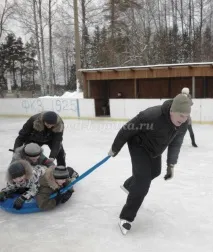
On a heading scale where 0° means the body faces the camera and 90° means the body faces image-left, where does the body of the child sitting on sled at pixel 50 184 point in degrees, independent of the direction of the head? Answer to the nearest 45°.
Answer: approximately 315°

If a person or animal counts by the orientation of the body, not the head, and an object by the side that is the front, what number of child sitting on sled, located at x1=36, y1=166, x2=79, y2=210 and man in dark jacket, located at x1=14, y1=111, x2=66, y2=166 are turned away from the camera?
0

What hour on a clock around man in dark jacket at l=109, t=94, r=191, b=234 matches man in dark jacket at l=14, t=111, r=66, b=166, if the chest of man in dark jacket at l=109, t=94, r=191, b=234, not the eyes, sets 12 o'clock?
man in dark jacket at l=14, t=111, r=66, b=166 is roughly at 6 o'clock from man in dark jacket at l=109, t=94, r=191, b=234.

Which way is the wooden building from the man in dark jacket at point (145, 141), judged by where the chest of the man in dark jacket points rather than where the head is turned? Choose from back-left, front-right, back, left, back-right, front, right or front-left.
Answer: back-left

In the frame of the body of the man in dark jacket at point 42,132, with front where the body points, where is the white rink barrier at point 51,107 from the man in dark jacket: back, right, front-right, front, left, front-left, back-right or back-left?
back-left

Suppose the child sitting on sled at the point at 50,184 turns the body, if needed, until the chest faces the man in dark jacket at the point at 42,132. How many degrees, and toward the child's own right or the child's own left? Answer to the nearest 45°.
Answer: approximately 135° to the child's own left

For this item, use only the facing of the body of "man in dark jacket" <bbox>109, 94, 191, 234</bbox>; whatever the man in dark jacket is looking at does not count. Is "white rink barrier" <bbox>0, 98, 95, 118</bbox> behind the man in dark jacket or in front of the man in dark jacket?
behind

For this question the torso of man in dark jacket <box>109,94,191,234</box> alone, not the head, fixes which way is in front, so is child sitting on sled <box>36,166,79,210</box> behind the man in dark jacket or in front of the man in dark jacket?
behind

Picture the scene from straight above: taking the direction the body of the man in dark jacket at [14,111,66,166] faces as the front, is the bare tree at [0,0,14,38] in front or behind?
behind
